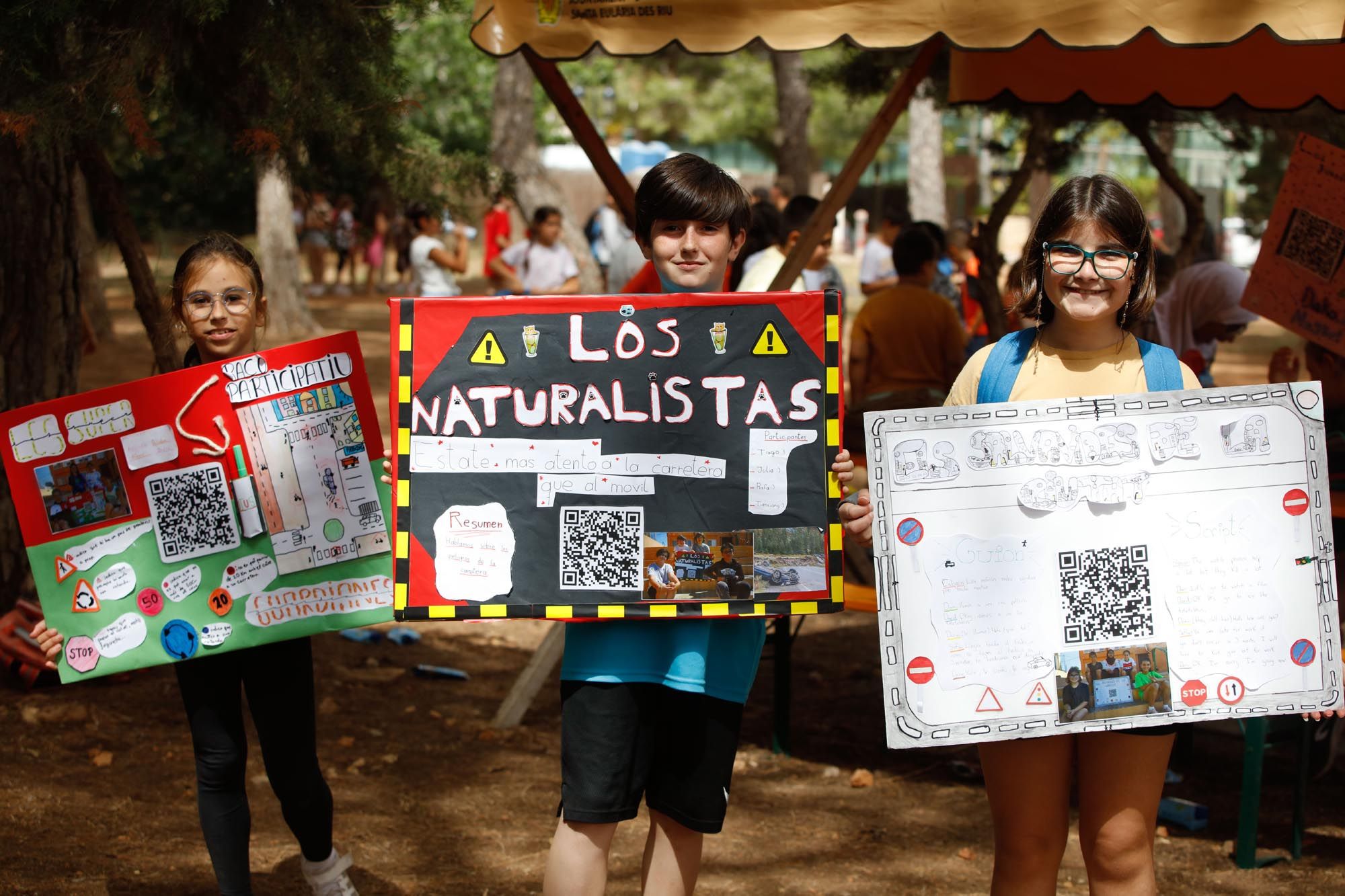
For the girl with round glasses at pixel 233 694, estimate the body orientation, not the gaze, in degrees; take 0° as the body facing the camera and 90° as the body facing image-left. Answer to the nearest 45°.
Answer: approximately 0°

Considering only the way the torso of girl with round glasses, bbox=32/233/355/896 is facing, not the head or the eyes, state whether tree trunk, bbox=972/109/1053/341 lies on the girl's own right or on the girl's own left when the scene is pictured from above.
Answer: on the girl's own left

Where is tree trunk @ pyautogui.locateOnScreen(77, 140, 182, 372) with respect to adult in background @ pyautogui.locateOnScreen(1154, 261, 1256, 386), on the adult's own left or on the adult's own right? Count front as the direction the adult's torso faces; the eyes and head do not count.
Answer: on the adult's own right

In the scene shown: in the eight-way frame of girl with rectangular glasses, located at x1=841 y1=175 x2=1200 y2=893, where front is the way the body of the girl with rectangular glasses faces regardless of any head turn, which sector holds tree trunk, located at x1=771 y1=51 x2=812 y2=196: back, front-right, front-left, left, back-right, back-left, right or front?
back

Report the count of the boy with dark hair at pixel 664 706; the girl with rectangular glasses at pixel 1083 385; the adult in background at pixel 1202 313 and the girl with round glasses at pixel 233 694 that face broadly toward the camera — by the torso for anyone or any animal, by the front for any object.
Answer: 3

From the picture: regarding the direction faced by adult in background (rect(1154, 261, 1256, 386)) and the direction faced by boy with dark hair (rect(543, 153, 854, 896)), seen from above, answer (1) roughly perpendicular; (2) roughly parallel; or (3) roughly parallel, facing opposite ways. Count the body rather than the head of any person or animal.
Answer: roughly perpendicular

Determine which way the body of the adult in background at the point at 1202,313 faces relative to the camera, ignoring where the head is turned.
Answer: to the viewer's right

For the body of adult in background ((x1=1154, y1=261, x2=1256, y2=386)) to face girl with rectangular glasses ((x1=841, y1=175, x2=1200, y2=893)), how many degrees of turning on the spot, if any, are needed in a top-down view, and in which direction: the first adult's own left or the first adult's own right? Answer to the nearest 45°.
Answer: approximately 90° to the first adult's own right

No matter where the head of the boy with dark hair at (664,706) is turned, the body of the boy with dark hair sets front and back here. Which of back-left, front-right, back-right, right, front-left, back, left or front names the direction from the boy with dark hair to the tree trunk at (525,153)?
back

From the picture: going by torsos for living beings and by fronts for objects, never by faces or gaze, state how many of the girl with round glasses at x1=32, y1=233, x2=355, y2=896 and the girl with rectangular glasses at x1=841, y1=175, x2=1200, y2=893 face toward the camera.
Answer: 2
